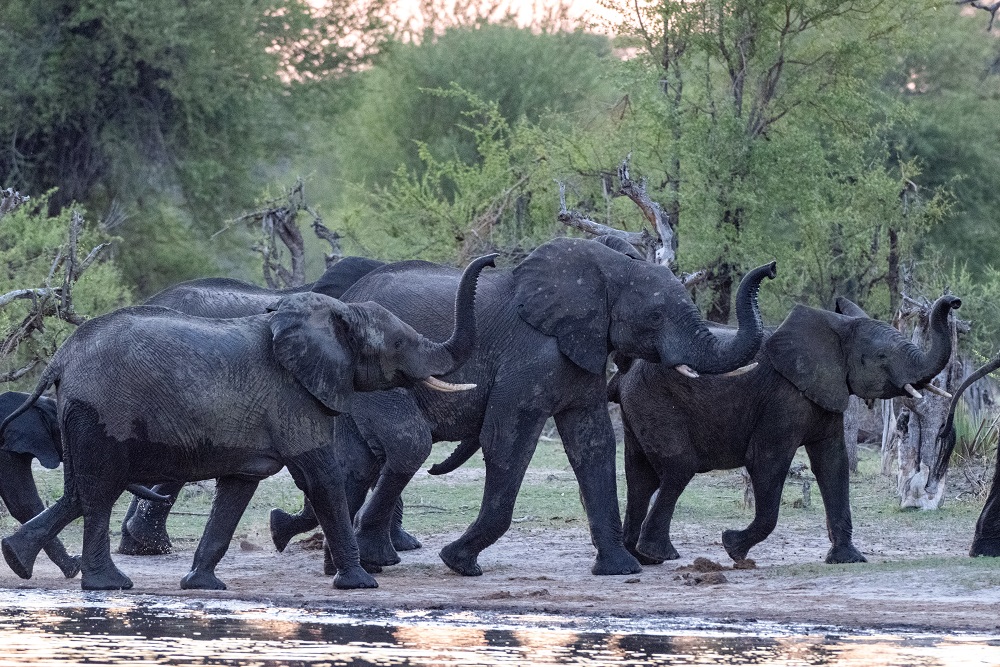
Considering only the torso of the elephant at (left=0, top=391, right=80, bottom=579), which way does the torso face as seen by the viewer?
to the viewer's right

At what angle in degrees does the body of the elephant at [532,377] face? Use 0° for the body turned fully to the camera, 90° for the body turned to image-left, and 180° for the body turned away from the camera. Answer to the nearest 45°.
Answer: approximately 270°

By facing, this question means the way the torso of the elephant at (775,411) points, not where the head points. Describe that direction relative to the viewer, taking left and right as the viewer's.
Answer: facing to the right of the viewer

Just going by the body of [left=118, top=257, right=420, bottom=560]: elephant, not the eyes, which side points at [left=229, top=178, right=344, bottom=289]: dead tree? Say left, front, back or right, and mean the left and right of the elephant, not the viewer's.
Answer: left

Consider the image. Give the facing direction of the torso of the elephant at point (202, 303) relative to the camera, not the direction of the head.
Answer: to the viewer's right

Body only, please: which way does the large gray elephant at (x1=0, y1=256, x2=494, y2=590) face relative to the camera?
to the viewer's right

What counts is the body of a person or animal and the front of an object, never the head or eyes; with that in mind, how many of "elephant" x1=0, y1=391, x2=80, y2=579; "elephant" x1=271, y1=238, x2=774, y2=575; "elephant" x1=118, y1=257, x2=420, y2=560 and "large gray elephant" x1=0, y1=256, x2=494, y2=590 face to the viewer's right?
4

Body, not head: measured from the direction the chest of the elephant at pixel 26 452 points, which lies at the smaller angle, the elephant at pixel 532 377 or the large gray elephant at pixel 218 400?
the elephant

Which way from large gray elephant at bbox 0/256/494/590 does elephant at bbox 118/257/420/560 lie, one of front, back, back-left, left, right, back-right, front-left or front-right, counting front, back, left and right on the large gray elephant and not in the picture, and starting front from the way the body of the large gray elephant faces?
left
